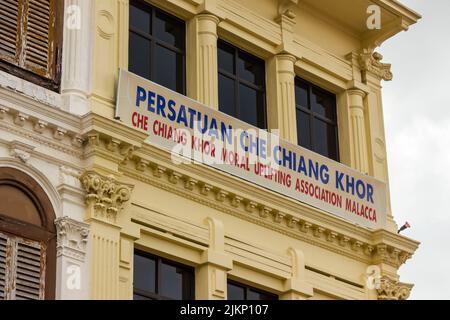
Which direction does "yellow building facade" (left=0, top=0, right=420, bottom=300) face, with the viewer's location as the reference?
facing the viewer and to the right of the viewer

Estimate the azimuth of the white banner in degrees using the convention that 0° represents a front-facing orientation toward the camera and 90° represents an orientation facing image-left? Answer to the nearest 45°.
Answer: approximately 315°
